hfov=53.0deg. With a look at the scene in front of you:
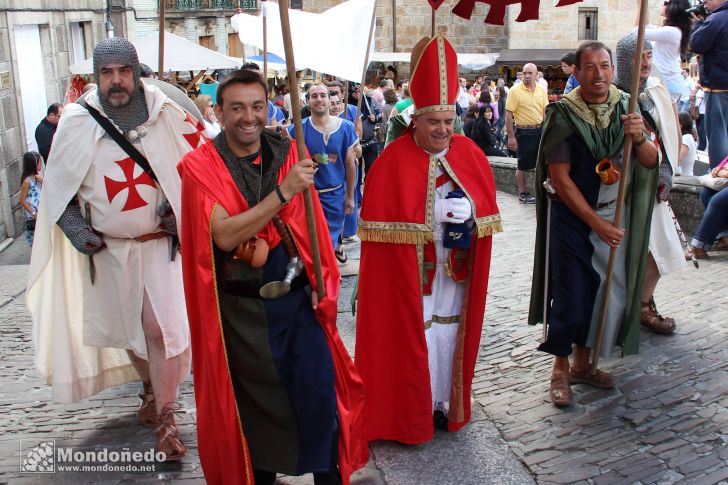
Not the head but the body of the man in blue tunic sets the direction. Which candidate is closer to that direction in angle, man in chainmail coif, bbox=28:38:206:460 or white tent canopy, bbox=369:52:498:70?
the man in chainmail coif

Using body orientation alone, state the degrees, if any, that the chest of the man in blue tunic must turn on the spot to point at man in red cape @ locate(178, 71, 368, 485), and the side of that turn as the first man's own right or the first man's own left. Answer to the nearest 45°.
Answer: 0° — they already face them

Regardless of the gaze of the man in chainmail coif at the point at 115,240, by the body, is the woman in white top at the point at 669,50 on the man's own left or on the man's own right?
on the man's own left

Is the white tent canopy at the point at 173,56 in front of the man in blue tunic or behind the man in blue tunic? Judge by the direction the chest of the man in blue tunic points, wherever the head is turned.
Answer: behind

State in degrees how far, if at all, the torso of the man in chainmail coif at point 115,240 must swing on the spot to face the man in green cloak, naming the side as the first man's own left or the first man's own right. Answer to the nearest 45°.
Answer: approximately 90° to the first man's own left

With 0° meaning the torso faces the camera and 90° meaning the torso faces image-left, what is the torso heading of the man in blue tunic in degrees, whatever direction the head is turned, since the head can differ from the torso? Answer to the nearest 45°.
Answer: approximately 0°

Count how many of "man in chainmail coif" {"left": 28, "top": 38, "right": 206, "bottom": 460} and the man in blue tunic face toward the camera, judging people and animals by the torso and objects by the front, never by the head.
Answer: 2

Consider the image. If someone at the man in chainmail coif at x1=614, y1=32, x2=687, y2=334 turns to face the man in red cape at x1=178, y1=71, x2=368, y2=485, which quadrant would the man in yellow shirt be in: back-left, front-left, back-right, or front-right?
back-right

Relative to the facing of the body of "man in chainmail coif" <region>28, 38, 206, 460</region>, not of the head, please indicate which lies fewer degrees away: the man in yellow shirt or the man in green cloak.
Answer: the man in green cloak

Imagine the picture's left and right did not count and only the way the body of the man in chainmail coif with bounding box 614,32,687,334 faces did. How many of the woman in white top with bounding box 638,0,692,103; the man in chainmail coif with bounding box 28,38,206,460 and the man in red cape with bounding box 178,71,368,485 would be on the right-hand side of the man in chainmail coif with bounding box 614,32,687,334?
2

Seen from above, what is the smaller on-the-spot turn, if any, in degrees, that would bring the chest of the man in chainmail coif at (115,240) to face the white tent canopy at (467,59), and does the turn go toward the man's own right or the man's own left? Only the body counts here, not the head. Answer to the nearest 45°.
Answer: approximately 135° to the man's own left
